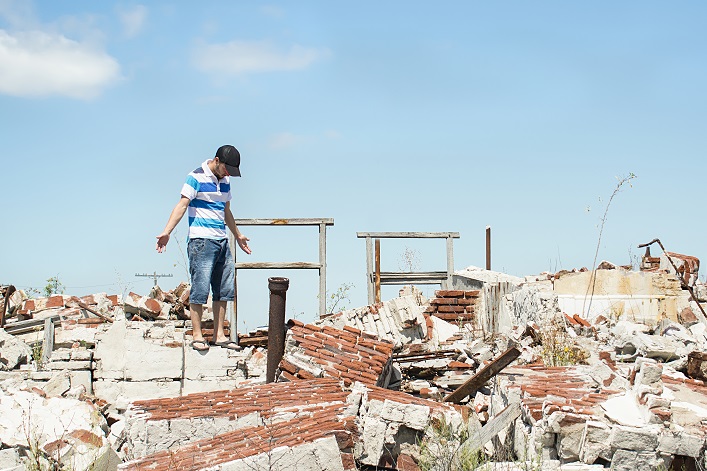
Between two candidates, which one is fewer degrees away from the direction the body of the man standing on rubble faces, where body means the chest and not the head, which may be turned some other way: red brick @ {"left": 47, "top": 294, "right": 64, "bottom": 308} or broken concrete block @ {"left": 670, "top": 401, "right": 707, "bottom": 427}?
the broken concrete block

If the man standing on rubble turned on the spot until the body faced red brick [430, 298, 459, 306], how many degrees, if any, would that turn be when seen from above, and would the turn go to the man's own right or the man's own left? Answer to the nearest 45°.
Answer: approximately 90° to the man's own left

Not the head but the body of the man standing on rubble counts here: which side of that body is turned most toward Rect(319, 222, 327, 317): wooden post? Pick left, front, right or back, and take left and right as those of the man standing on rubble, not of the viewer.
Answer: left

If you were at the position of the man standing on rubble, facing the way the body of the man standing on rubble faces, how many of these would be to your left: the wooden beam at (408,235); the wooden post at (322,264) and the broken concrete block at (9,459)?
2

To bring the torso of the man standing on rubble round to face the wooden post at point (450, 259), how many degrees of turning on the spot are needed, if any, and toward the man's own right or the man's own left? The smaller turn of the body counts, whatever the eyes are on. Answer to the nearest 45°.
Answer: approximately 90° to the man's own left

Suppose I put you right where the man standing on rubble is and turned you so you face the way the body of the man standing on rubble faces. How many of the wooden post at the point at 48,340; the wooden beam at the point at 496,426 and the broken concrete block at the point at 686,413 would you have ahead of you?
2

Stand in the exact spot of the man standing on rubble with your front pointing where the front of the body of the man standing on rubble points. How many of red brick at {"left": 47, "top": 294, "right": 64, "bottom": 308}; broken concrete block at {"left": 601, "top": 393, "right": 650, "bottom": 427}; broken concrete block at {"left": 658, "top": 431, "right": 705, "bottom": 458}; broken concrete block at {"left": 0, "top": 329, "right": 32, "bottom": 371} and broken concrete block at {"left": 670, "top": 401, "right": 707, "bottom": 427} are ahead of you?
3

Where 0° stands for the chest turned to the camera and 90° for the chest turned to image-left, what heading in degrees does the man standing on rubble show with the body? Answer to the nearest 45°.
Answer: approximately 315°
